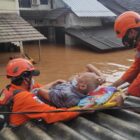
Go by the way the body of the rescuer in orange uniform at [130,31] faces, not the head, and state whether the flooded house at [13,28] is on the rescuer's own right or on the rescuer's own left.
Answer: on the rescuer's own right

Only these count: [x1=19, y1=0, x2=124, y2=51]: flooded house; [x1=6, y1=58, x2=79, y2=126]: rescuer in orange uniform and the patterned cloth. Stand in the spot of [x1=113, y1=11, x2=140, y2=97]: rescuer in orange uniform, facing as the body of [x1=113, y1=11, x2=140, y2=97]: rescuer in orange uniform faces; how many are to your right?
1

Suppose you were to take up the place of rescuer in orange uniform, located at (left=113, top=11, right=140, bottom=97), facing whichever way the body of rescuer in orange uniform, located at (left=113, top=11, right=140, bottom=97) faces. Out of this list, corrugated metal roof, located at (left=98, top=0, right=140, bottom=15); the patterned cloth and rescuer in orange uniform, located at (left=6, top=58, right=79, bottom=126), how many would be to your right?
1

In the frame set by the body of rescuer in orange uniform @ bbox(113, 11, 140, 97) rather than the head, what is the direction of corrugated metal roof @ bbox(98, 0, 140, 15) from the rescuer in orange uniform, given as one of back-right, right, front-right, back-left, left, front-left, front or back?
right

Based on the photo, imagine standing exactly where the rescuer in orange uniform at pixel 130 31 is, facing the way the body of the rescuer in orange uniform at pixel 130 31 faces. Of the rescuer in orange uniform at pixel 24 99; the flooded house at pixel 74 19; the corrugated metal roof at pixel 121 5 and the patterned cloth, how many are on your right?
2

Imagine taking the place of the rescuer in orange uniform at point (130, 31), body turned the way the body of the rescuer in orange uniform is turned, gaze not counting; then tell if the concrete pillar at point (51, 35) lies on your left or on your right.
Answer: on your right

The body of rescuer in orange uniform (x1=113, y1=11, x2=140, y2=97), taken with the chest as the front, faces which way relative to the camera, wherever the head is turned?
to the viewer's left

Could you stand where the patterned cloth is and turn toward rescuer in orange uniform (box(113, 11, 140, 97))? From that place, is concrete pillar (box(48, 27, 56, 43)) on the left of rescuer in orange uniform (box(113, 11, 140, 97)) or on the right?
left

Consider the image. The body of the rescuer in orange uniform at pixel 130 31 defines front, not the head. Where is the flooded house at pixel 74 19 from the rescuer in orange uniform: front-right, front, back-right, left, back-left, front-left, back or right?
right

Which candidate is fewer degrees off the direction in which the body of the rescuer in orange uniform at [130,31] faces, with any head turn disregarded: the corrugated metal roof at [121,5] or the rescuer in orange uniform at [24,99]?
the rescuer in orange uniform
